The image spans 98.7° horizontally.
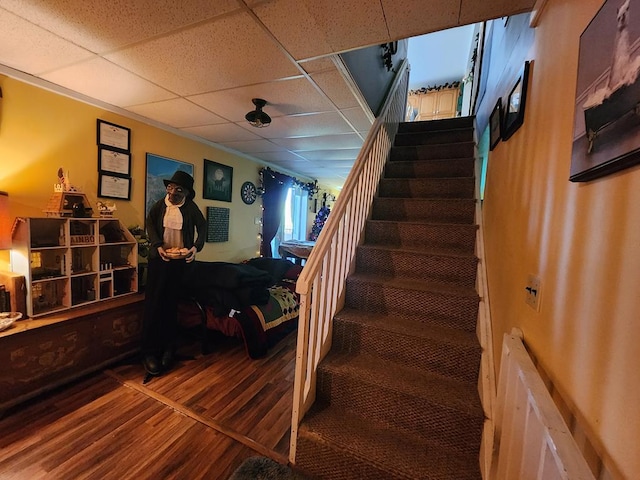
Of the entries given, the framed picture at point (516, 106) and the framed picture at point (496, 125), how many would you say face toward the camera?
0

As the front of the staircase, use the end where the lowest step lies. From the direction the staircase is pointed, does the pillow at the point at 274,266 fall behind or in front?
behind

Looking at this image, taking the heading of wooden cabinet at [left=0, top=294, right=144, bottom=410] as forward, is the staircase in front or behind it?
in front

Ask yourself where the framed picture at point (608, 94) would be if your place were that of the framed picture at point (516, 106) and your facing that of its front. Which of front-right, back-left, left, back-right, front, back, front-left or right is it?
left

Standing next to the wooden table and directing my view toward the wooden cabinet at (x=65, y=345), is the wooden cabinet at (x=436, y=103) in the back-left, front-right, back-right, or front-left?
back-left

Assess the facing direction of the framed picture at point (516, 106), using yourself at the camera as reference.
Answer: facing to the left of the viewer

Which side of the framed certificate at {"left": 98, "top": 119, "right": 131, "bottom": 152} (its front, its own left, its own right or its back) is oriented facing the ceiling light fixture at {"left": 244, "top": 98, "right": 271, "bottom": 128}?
front

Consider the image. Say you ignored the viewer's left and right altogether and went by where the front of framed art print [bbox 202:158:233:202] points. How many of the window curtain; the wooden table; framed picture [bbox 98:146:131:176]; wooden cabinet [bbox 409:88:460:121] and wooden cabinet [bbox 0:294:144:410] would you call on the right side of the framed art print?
2

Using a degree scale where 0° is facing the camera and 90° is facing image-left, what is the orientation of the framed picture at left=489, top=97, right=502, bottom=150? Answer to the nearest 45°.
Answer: approximately 90°

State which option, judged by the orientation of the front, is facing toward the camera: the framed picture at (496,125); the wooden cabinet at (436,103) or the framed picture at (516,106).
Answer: the wooden cabinet

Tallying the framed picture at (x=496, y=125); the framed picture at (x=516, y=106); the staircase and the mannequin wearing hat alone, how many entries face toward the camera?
2

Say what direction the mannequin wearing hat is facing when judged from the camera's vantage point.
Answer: facing the viewer

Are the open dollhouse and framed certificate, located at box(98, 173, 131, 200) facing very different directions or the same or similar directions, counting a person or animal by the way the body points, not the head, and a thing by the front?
same or similar directions

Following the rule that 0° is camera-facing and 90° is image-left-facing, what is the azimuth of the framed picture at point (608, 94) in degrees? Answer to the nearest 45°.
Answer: approximately 45°

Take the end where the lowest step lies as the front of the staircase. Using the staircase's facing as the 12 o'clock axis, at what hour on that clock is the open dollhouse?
The open dollhouse is roughly at 3 o'clock from the staircase.

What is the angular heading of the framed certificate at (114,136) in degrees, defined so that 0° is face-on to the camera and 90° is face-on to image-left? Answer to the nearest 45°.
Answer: approximately 315°

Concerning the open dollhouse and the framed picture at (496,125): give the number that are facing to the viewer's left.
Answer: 1

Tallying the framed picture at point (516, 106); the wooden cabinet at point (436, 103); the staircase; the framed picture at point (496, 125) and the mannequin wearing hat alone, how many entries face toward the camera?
3

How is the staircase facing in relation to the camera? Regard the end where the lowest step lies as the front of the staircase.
toward the camera
